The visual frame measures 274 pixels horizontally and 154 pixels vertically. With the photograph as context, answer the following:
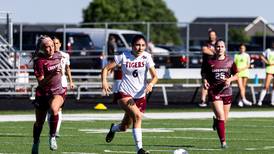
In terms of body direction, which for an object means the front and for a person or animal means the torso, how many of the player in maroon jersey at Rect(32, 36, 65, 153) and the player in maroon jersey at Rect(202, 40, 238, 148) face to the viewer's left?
0

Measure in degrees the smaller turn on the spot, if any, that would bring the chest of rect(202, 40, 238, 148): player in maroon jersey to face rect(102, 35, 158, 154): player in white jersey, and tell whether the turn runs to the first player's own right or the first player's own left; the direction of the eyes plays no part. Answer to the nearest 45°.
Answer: approximately 45° to the first player's own right

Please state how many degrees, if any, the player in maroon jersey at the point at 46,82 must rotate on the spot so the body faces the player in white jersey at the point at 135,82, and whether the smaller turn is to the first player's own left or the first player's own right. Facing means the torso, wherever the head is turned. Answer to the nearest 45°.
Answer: approximately 45° to the first player's own left

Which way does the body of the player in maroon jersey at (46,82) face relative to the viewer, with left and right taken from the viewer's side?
facing the viewer and to the right of the viewer

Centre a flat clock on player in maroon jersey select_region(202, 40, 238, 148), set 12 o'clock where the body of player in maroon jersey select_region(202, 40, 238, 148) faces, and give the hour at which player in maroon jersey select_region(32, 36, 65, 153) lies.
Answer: player in maroon jersey select_region(32, 36, 65, 153) is roughly at 2 o'clock from player in maroon jersey select_region(202, 40, 238, 148).

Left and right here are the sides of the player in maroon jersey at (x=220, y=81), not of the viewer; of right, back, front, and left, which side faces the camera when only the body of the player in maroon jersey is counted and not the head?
front

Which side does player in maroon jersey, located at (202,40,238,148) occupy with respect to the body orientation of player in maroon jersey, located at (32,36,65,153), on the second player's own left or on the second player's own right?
on the second player's own left
